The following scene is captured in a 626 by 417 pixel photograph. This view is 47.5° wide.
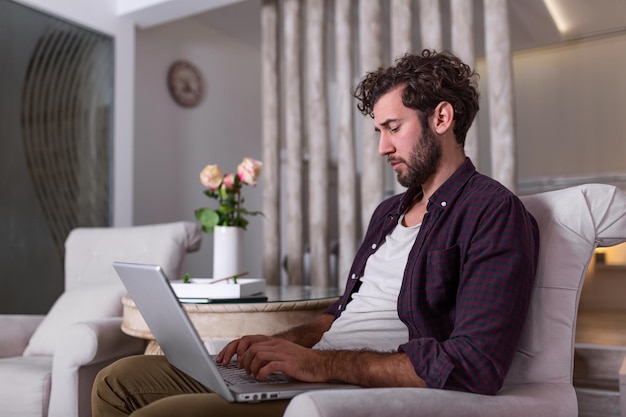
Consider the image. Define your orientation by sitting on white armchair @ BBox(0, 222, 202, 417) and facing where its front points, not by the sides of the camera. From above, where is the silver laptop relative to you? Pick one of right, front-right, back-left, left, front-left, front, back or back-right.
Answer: front-left

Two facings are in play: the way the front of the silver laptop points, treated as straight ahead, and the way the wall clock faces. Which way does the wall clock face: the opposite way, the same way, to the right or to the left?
to the right

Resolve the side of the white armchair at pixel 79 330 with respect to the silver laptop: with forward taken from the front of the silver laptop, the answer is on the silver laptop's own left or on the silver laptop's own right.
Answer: on the silver laptop's own left

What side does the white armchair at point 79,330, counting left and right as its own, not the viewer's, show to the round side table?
left

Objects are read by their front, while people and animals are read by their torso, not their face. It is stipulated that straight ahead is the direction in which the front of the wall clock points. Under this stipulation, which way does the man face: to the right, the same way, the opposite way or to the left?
to the right

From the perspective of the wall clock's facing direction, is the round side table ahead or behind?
ahead

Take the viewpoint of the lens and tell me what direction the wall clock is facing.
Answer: facing the viewer and to the right of the viewer

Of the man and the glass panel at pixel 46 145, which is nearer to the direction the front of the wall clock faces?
the man

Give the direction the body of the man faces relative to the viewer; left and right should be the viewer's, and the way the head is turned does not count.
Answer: facing the viewer and to the left of the viewer

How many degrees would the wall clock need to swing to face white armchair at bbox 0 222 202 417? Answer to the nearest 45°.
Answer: approximately 45° to its right

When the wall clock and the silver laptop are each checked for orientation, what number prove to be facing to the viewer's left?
0

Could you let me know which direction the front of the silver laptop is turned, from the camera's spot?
facing away from the viewer and to the right of the viewer
